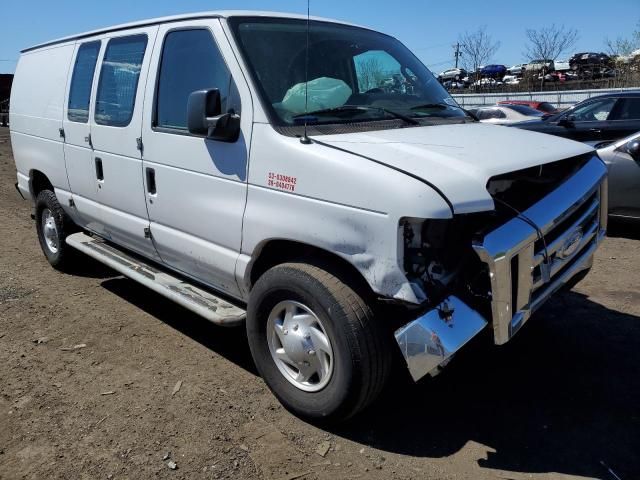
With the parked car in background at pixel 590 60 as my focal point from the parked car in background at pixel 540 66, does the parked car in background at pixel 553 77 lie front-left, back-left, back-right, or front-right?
front-right

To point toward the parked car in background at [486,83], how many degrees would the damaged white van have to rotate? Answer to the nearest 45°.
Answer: approximately 135° to its left

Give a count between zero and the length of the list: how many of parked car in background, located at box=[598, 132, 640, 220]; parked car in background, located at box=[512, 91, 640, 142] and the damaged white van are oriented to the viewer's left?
2

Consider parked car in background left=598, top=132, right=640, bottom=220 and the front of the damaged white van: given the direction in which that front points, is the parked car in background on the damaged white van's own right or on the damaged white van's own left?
on the damaged white van's own left

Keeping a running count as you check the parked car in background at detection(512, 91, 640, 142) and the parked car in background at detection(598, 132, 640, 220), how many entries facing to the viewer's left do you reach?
2

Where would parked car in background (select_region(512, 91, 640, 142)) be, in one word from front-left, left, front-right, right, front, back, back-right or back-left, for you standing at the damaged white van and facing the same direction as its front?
left

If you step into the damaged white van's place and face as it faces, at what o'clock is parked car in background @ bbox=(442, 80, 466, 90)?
The parked car in background is roughly at 8 o'clock from the damaged white van.

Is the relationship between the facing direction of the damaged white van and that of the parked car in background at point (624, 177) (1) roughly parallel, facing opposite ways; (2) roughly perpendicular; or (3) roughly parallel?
roughly parallel, facing opposite ways

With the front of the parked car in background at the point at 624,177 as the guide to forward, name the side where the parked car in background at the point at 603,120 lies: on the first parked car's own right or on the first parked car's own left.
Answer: on the first parked car's own right

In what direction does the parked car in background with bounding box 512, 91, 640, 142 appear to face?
to the viewer's left

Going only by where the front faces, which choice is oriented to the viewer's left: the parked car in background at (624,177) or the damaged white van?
the parked car in background

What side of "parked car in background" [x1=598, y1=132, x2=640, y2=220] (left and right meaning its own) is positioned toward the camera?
left
